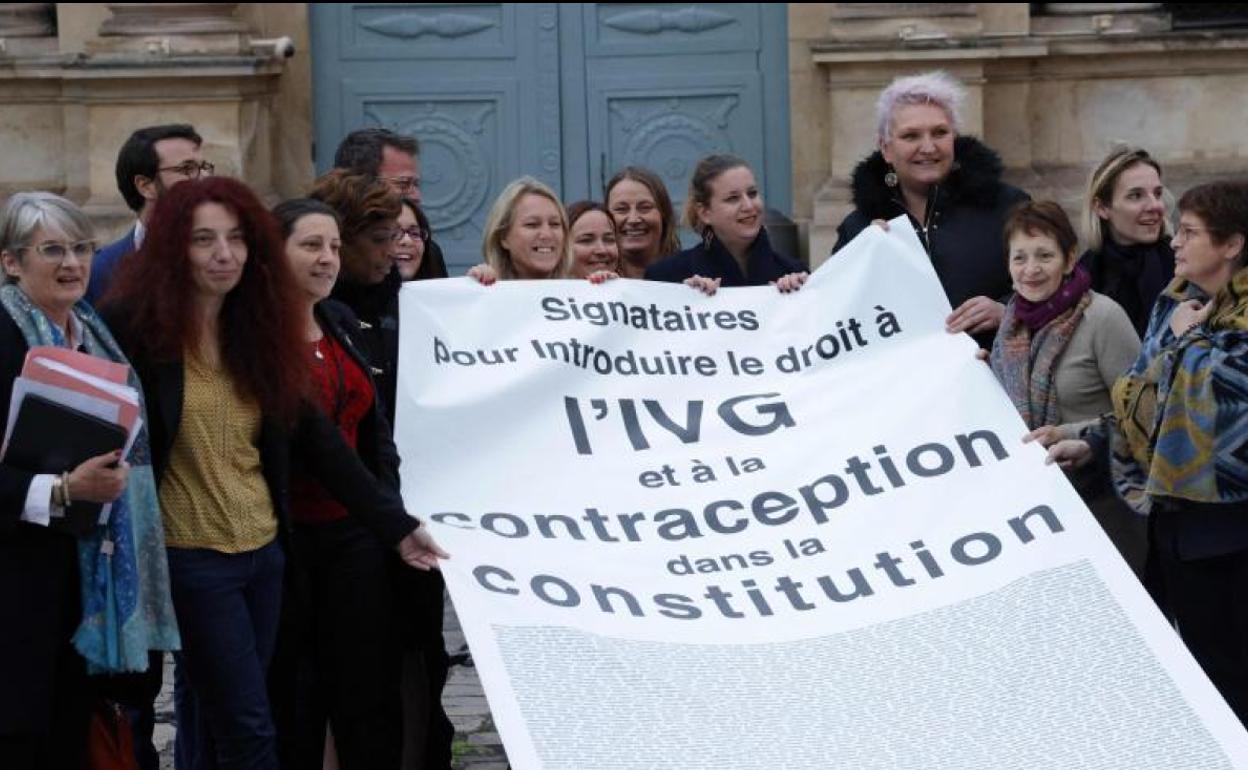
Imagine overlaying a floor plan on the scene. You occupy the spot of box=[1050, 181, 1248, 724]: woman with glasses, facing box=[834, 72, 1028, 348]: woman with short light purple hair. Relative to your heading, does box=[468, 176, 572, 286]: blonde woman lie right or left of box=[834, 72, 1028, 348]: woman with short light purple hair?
left

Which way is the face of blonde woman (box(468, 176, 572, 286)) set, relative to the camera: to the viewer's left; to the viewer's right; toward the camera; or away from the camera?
toward the camera

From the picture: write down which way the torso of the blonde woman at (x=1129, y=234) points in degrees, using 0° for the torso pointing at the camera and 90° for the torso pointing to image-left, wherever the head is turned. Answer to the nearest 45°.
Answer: approximately 315°

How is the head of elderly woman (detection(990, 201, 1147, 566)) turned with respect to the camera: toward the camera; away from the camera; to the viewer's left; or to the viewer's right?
toward the camera

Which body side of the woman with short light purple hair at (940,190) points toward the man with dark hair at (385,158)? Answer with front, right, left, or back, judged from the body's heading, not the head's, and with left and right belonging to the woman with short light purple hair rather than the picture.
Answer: right

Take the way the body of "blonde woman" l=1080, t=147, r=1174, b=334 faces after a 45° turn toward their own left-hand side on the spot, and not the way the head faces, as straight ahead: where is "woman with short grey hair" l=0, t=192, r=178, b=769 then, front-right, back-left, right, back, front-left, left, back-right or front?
back-right

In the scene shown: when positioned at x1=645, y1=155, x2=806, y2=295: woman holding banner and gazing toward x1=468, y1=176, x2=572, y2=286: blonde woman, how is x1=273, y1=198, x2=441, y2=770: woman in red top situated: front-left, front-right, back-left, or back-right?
front-left

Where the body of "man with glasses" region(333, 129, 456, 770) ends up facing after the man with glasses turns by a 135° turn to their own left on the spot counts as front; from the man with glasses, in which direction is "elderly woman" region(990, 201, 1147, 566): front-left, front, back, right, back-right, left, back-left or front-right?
right

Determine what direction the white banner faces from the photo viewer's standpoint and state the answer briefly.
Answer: facing the viewer

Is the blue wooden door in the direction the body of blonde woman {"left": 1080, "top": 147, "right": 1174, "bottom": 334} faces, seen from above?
no

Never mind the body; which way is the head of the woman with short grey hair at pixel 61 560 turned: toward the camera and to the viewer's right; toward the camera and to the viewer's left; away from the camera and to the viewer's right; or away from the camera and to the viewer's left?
toward the camera and to the viewer's right

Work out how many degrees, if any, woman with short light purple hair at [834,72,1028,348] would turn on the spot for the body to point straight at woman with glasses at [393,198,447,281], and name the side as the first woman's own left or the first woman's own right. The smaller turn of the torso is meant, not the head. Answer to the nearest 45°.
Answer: approximately 90° to the first woman's own right

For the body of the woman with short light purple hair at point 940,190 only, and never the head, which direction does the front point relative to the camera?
toward the camera

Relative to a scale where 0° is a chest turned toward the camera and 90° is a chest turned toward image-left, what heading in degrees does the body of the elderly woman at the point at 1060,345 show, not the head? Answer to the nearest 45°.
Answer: approximately 45°

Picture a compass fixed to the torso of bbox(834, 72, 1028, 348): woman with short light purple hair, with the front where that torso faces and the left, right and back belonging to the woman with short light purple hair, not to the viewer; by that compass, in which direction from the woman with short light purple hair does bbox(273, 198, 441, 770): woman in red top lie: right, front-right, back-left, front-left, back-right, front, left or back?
front-right
